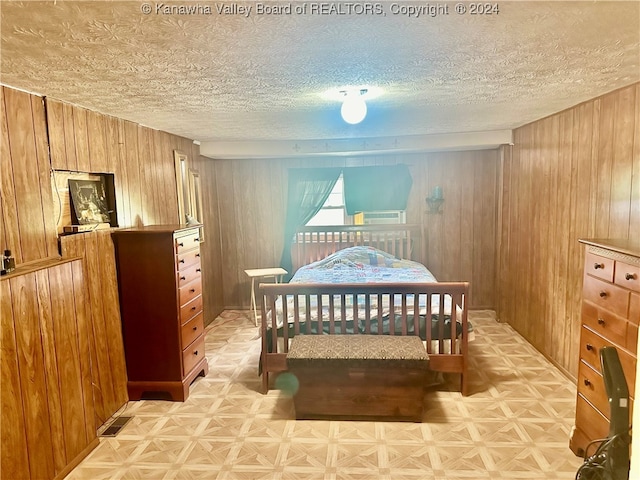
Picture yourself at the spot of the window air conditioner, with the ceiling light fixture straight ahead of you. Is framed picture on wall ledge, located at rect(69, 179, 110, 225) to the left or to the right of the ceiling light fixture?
right

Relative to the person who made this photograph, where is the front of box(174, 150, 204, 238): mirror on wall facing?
facing to the right of the viewer

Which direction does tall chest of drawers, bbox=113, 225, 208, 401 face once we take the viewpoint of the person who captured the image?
facing to the right of the viewer

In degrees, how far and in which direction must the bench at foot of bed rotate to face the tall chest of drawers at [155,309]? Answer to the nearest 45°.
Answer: approximately 90° to its right

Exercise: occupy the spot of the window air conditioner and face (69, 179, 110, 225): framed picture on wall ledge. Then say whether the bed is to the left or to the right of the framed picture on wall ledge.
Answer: left

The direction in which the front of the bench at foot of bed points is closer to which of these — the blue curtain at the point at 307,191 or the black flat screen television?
the black flat screen television

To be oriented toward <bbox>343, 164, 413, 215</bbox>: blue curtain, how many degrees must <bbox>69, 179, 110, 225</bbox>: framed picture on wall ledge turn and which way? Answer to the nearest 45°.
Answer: approximately 45° to its left

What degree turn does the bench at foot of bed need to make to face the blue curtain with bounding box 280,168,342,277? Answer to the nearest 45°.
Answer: approximately 180°

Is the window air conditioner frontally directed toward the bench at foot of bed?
yes

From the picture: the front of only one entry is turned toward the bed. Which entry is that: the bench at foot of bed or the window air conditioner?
the window air conditioner

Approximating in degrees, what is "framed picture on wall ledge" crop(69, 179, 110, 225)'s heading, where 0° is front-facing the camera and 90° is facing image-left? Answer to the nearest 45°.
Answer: approximately 315°
